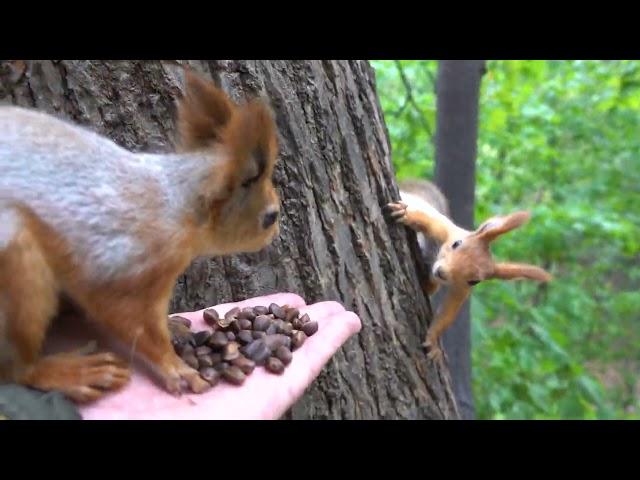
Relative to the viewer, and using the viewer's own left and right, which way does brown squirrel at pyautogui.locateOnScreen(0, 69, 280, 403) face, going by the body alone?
facing to the right of the viewer

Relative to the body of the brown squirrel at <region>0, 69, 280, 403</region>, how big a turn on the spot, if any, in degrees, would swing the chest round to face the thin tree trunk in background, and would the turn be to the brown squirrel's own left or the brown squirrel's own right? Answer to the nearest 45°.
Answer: approximately 45° to the brown squirrel's own left

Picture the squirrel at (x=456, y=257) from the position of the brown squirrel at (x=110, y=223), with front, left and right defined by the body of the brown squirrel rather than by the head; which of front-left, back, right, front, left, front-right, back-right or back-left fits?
front-left

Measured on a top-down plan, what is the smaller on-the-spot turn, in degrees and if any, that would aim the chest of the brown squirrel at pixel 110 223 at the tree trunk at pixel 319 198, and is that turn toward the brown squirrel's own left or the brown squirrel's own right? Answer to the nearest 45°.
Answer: approximately 45° to the brown squirrel's own left
